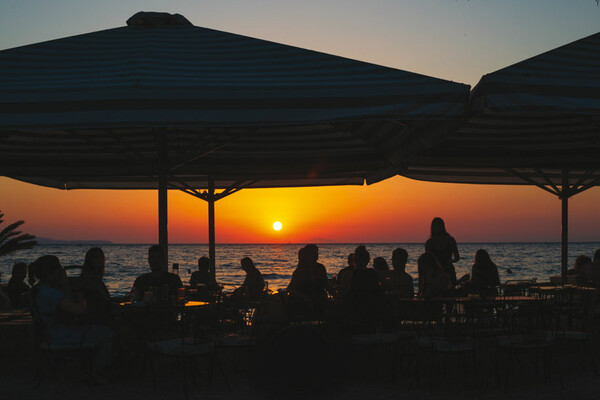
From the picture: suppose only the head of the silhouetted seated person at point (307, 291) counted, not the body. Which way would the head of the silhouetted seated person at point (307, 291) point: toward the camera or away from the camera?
away from the camera

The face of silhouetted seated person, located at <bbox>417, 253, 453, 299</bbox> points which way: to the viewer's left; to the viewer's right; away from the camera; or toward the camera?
away from the camera

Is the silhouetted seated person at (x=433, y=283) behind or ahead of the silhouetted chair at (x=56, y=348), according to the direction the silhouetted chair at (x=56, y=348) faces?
ahead
